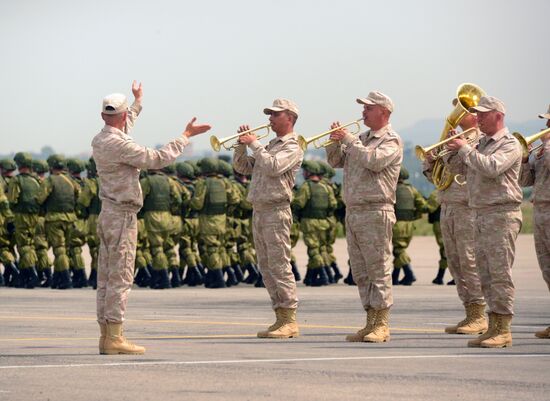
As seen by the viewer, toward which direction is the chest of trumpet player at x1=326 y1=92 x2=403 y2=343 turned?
to the viewer's left

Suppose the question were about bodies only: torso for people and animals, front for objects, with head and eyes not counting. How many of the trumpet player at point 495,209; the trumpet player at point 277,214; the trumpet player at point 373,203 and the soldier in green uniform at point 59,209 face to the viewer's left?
3

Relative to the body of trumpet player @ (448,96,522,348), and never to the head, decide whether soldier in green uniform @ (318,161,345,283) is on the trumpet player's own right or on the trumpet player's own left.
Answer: on the trumpet player's own right

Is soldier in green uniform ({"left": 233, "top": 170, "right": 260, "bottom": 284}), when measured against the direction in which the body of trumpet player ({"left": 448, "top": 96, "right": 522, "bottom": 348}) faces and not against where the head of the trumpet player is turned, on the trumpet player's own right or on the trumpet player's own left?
on the trumpet player's own right

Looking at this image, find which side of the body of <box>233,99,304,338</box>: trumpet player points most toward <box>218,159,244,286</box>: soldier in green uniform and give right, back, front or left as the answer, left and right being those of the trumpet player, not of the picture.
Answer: right

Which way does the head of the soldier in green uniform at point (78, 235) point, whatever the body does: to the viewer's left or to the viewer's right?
to the viewer's left
